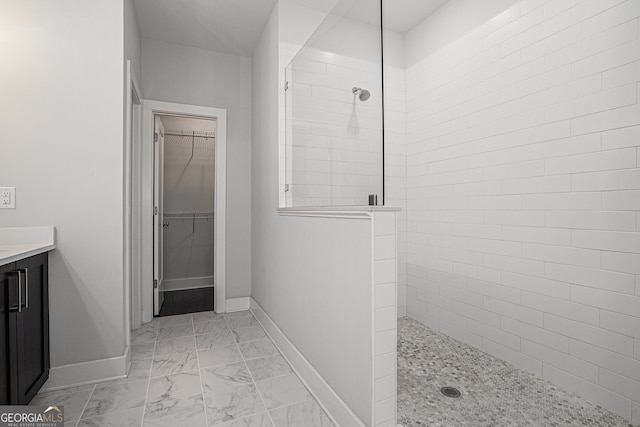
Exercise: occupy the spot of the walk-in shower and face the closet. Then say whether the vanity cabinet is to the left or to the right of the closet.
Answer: left

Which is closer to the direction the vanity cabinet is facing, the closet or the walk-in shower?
the walk-in shower

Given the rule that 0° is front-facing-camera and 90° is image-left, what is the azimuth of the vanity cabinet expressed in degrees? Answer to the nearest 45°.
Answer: approximately 315°

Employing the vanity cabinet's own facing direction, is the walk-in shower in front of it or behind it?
in front

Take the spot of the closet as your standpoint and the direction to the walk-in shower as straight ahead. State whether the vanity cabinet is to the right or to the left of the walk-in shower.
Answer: right

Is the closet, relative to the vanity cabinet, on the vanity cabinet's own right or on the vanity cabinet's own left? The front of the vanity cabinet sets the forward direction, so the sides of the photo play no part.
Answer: on the vanity cabinet's own left
